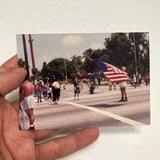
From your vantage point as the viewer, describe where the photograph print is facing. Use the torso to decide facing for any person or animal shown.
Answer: facing the viewer
